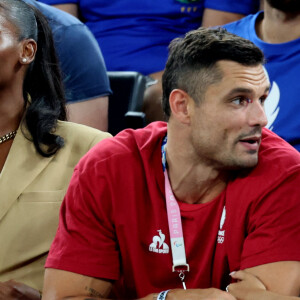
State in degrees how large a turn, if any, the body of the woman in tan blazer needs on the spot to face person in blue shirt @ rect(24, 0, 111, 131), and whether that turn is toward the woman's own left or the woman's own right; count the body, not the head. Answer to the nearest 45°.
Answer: approximately 135° to the woman's own right

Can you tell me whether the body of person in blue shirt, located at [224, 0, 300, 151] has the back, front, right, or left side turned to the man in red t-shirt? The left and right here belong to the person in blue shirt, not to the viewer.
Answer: front

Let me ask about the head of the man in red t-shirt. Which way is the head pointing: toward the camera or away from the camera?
toward the camera

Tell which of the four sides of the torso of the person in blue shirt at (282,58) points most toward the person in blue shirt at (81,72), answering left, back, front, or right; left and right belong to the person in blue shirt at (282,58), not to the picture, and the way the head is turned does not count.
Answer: right

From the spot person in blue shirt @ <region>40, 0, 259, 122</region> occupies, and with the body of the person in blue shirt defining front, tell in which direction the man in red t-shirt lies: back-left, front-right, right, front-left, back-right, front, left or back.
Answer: front

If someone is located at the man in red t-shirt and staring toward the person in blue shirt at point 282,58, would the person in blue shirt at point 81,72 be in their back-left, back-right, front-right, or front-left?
front-left

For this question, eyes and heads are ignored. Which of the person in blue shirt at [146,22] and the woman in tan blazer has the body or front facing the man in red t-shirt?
the person in blue shirt

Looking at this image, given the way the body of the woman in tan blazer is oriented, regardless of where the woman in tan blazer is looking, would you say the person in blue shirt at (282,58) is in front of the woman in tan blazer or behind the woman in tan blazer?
behind

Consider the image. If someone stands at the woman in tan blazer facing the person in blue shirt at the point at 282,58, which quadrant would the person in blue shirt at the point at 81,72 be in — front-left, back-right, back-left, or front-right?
front-left

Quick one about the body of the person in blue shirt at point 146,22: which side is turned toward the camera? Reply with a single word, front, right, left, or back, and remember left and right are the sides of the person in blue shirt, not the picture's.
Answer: front

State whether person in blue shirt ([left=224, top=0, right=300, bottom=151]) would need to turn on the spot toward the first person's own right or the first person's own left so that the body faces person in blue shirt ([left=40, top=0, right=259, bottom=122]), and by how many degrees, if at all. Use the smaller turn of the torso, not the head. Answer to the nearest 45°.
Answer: approximately 135° to the first person's own right

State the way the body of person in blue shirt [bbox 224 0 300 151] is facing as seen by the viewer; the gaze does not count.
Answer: toward the camera

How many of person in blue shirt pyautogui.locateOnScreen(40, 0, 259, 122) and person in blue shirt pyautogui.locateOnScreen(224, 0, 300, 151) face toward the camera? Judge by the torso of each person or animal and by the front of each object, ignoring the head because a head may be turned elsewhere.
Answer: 2

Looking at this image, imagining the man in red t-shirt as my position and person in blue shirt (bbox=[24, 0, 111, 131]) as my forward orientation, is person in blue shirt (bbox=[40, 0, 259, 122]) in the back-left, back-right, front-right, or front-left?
front-right

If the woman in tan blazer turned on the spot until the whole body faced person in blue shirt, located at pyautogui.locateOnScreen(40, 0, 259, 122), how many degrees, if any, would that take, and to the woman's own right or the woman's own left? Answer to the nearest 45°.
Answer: approximately 180°

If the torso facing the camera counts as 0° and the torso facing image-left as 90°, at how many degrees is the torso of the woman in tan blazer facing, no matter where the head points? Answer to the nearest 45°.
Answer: approximately 45°
